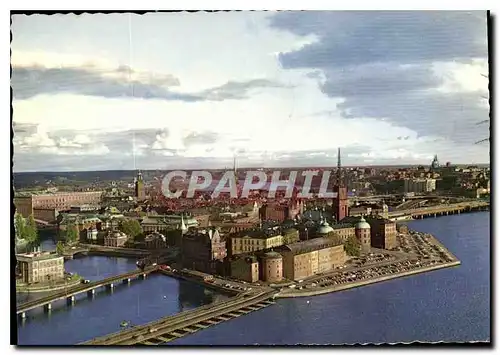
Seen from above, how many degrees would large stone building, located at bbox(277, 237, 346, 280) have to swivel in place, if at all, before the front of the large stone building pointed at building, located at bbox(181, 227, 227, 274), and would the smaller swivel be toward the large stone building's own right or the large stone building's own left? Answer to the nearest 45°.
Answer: approximately 135° to the large stone building's own right

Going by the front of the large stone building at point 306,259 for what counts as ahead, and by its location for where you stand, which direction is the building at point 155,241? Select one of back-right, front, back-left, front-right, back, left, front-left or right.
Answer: back-right

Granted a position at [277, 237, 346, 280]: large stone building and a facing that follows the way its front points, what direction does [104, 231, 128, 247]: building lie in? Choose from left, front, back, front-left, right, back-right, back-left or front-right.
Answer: back-right

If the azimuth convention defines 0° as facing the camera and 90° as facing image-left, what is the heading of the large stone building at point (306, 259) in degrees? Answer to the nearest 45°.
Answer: approximately 315°

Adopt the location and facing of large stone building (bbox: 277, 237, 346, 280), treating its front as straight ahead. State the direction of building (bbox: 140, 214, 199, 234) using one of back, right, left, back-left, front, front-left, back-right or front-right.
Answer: back-right

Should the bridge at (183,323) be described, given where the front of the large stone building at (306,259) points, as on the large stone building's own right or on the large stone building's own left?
on the large stone building's own right

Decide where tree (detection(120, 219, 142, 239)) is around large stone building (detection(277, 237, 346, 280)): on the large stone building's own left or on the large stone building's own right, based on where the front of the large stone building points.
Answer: on the large stone building's own right
